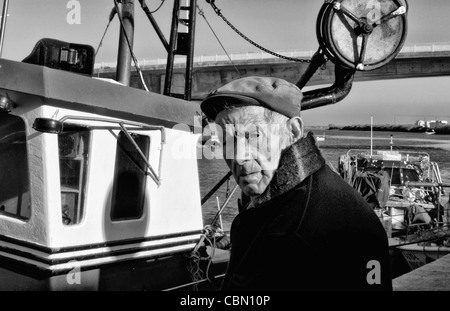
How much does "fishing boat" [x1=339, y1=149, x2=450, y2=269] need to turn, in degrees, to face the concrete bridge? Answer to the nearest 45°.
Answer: approximately 45° to its left

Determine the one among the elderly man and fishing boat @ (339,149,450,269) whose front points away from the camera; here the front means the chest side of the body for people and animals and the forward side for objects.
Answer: the fishing boat

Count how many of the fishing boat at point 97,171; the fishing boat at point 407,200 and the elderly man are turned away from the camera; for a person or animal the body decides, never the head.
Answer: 1

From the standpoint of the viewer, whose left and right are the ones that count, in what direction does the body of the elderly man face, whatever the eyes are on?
facing the viewer and to the left of the viewer

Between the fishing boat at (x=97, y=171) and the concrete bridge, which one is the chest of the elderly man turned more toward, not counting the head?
the fishing boat

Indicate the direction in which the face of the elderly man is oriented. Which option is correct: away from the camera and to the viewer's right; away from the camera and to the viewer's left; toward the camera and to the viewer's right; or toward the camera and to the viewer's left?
toward the camera and to the viewer's left

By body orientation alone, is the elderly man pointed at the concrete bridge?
no

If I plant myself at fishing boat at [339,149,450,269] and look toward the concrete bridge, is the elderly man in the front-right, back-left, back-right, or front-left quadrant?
back-left

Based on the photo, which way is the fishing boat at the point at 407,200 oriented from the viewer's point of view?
away from the camera

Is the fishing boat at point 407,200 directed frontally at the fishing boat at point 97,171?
no

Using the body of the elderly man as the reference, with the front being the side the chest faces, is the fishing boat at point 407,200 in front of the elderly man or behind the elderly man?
behind

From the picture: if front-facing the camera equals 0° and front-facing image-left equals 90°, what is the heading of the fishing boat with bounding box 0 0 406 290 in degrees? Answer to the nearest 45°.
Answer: approximately 45°

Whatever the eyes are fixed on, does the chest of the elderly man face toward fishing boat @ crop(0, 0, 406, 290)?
no
